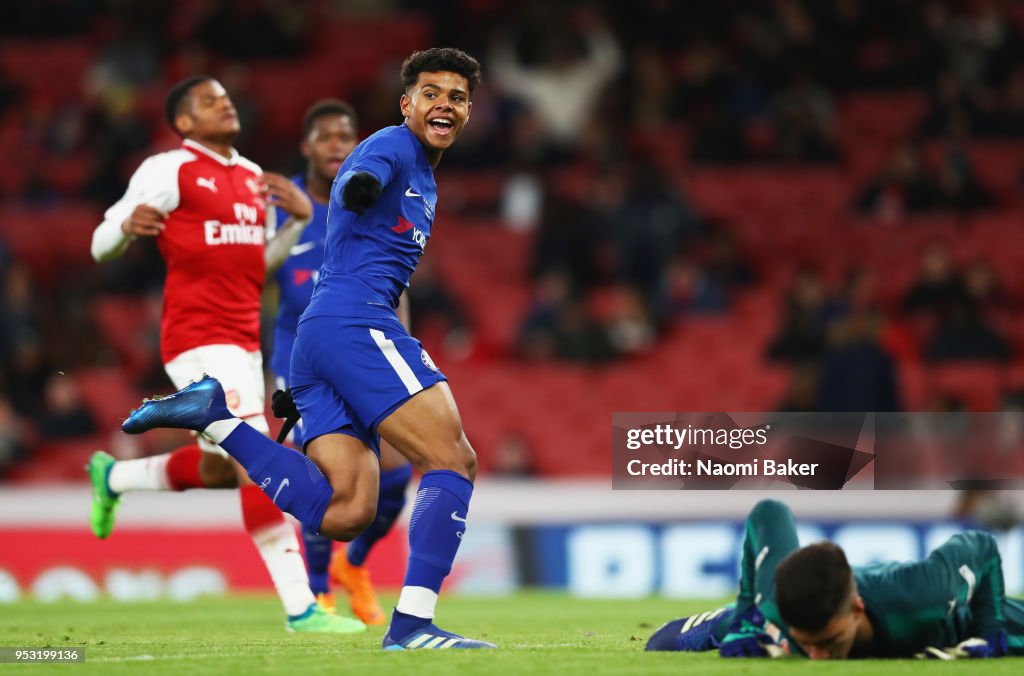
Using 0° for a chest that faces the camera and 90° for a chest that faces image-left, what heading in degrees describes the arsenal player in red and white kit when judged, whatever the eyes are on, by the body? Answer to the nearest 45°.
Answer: approximately 315°

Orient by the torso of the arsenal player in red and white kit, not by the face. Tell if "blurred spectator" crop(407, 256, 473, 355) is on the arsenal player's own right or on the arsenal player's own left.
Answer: on the arsenal player's own left

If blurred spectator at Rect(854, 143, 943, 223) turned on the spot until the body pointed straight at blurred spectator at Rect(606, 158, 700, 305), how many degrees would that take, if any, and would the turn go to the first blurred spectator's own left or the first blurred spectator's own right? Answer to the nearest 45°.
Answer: approximately 45° to the first blurred spectator's own right

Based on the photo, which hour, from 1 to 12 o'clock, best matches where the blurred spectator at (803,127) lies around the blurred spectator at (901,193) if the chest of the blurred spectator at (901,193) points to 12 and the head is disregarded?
the blurred spectator at (803,127) is roughly at 4 o'clock from the blurred spectator at (901,193).

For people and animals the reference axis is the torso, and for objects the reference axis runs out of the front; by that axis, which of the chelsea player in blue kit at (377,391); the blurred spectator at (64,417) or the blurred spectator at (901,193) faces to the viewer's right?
the chelsea player in blue kit

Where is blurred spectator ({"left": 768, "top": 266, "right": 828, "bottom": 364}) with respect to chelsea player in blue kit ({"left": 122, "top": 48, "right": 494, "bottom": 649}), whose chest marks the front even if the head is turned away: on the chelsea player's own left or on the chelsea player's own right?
on the chelsea player's own left

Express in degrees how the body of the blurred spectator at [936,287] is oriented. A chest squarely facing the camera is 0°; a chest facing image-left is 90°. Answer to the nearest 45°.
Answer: approximately 0°

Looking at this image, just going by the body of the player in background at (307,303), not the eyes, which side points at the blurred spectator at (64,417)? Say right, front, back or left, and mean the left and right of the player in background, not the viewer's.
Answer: back

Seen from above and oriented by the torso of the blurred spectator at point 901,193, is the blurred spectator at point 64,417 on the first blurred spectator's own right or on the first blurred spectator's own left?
on the first blurred spectator's own right
